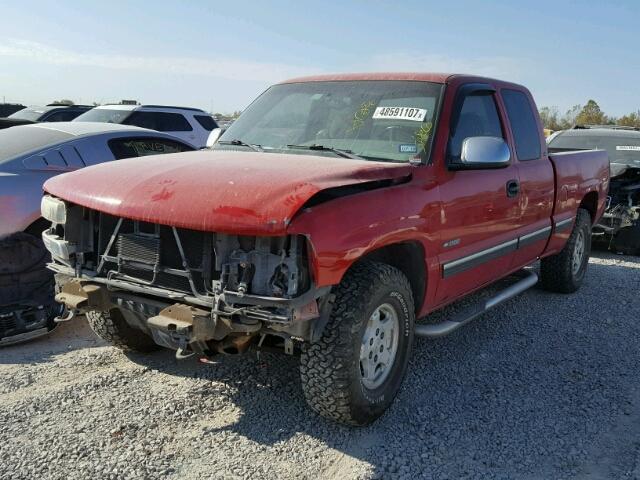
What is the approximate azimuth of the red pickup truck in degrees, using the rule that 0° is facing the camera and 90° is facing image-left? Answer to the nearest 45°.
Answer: approximately 45°

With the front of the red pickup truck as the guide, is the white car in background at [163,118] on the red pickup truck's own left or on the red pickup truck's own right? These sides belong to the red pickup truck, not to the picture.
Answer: on the red pickup truck's own right
